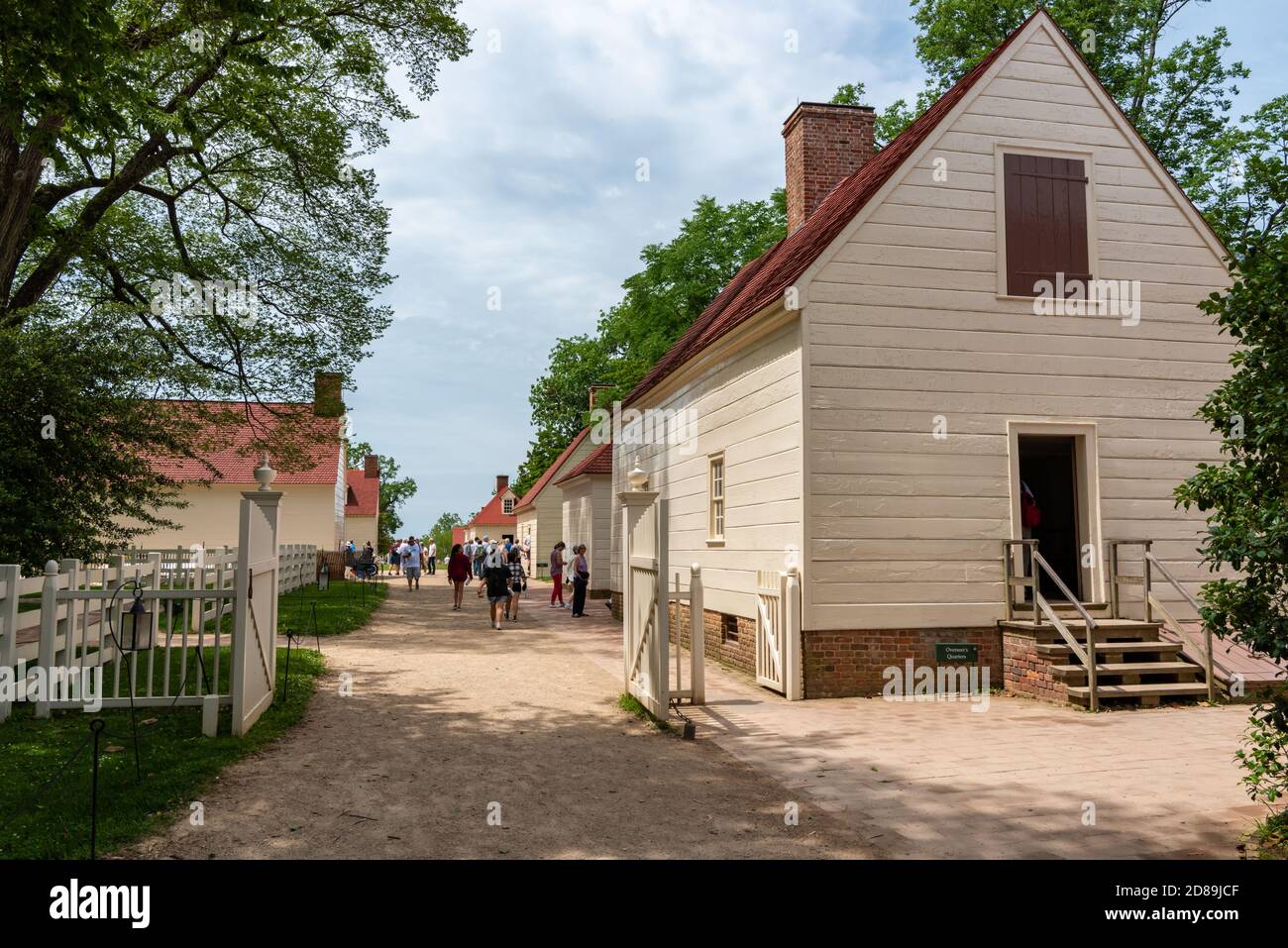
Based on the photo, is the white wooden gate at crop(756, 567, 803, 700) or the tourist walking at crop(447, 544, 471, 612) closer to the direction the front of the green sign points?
the white wooden gate

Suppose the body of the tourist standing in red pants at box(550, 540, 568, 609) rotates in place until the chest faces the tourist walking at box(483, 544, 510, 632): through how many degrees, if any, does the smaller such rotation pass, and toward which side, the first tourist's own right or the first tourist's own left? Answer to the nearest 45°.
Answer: approximately 90° to the first tourist's own right

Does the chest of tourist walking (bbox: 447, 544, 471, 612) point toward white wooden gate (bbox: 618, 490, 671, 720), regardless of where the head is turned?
no

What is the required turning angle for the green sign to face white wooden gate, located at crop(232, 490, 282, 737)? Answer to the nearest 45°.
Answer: approximately 45° to its right

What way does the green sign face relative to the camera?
toward the camera

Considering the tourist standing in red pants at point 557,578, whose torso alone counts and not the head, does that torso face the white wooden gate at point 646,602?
no

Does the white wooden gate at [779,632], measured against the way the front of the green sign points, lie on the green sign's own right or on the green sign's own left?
on the green sign's own right
